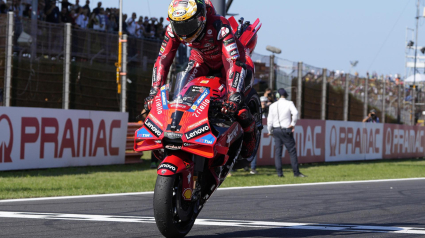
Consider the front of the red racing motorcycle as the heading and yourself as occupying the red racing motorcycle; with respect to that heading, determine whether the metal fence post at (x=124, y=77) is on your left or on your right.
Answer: on your right

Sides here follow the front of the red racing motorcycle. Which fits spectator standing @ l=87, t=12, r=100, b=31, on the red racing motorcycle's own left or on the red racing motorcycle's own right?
on the red racing motorcycle's own right

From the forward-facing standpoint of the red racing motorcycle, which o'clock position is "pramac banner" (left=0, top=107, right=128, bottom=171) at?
The pramac banner is roughly at 4 o'clock from the red racing motorcycle.
